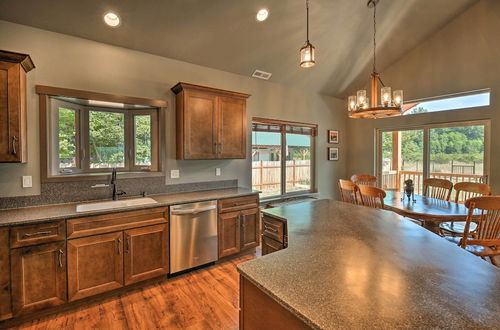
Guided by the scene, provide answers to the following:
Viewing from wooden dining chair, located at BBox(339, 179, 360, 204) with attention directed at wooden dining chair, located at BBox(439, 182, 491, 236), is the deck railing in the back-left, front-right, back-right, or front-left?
front-left

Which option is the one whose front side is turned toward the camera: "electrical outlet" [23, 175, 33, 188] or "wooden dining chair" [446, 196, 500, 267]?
the electrical outlet

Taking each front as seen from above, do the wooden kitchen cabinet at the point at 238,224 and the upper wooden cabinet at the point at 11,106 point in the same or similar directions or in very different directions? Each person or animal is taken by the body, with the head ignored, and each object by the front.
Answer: same or similar directions

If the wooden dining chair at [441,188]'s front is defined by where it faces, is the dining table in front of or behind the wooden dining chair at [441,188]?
in front

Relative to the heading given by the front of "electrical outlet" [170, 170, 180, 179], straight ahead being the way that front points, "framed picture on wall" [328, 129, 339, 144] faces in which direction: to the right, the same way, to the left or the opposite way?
the same way

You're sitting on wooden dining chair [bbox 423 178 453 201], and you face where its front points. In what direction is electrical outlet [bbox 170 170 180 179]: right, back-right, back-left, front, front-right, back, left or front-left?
front-right

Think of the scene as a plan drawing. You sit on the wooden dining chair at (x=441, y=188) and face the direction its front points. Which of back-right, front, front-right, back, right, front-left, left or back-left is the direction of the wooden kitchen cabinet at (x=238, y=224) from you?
front-right

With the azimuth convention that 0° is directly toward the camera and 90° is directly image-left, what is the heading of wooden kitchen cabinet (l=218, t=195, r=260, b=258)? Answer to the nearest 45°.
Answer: approximately 315°

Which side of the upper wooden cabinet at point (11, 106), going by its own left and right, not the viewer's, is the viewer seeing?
front

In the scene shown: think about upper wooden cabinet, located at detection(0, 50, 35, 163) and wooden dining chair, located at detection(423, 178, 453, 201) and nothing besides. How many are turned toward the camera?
2

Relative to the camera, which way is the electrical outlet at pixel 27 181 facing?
toward the camera

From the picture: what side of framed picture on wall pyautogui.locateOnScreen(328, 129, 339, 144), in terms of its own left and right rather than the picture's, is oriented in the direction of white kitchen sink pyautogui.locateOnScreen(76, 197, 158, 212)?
right

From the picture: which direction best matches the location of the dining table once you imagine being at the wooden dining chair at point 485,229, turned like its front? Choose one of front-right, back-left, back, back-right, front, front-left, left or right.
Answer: front

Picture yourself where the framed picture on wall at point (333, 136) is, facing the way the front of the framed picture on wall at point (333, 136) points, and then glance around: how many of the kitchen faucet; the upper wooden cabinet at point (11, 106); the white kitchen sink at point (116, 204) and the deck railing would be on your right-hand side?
3

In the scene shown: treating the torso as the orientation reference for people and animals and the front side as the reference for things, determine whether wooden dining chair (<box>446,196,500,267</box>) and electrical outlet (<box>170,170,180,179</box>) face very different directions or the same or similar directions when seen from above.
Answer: very different directions

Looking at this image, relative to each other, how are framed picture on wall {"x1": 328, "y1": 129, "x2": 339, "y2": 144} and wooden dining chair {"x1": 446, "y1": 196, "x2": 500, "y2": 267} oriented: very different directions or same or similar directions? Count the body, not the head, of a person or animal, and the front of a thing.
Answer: very different directions

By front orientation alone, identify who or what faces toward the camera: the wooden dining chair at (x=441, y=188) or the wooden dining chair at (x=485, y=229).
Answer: the wooden dining chair at (x=441, y=188)

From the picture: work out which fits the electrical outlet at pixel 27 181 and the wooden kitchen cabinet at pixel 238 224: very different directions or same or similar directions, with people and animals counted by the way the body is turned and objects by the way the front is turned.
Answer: same or similar directions

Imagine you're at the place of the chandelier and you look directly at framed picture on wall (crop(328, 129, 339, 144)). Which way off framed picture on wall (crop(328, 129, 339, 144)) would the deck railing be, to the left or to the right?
right
